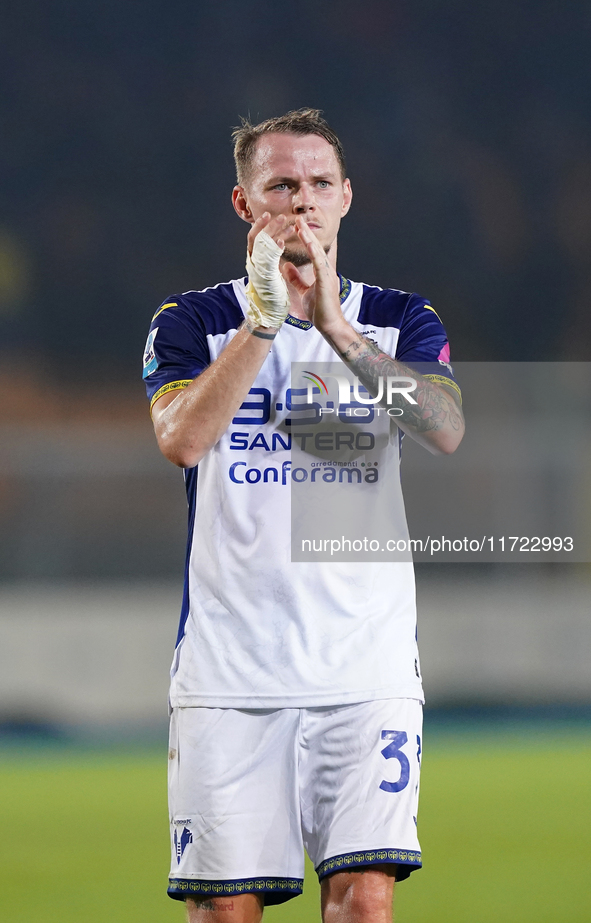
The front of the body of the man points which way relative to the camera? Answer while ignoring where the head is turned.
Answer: toward the camera
